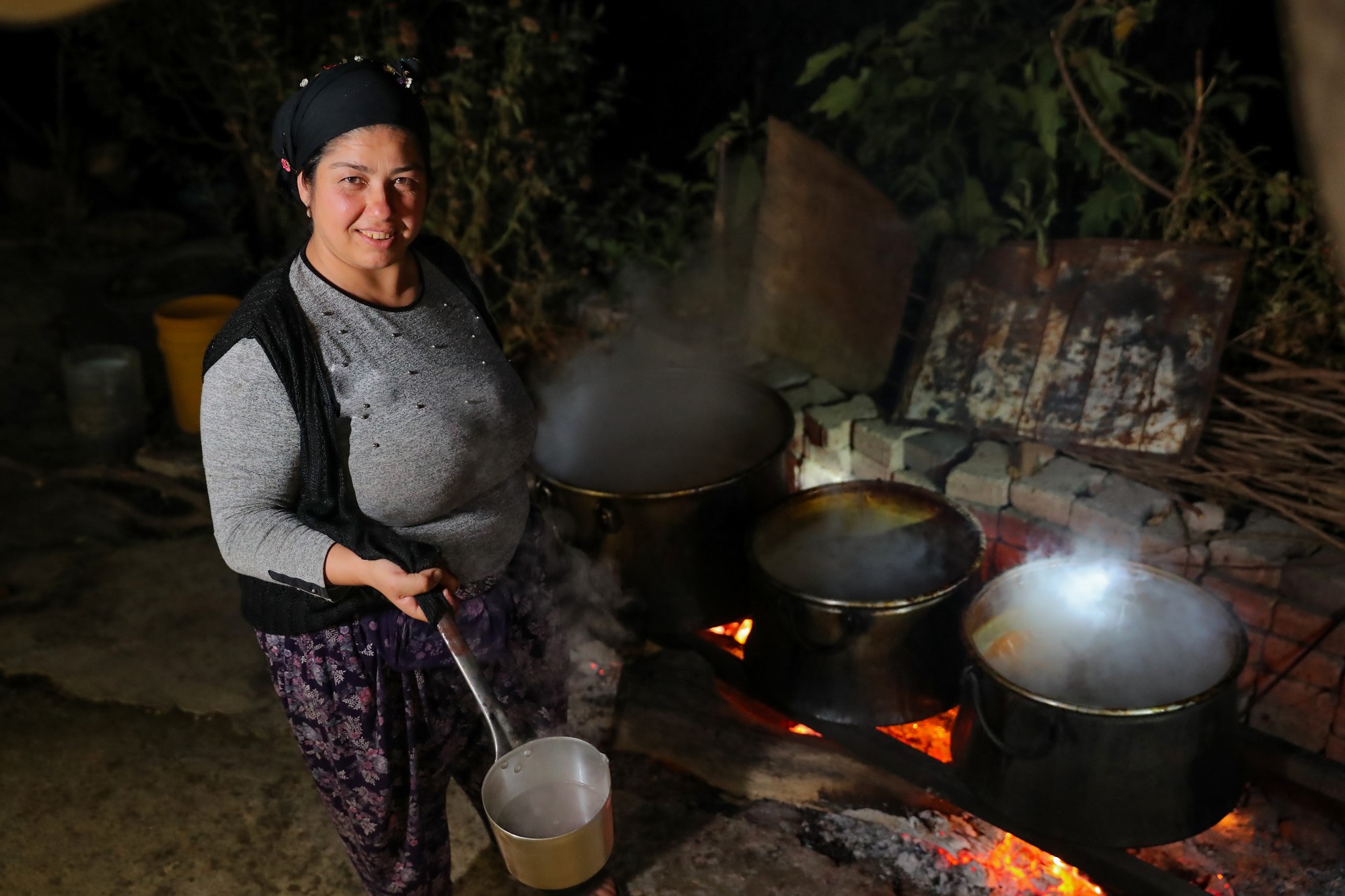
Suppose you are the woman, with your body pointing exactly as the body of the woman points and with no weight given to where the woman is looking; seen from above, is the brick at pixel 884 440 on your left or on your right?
on your left

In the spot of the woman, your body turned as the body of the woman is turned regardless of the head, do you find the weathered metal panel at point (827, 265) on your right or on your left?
on your left

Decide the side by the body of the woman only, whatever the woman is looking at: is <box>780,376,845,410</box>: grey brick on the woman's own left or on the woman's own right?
on the woman's own left

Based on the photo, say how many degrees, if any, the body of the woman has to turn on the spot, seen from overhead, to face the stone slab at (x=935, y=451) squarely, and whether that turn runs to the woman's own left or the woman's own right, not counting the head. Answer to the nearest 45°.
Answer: approximately 90° to the woman's own left

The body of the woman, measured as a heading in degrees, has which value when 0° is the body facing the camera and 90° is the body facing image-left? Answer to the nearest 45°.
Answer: approximately 315°

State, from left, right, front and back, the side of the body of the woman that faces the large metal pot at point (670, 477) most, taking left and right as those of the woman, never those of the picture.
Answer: left

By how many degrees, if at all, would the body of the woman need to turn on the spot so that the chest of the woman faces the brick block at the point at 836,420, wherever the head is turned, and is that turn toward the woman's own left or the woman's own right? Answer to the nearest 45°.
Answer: approximately 90° to the woman's own left

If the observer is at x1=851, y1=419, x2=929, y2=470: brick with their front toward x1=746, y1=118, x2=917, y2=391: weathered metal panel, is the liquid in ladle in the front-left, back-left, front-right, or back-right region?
back-left

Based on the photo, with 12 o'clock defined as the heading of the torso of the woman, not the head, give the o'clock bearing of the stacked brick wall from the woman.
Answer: The stacked brick wall is roughly at 10 o'clock from the woman.

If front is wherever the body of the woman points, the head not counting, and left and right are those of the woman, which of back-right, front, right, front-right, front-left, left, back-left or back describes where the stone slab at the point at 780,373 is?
left
